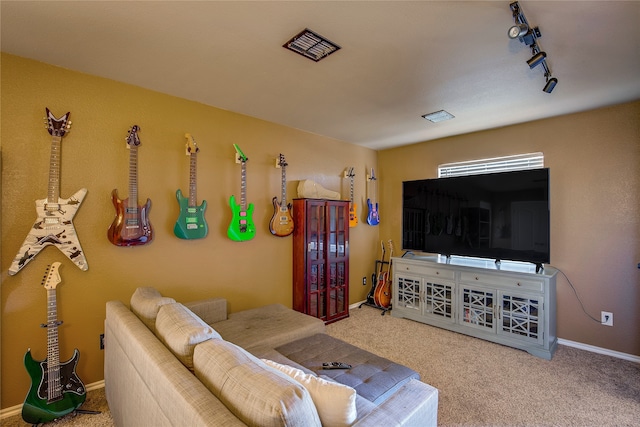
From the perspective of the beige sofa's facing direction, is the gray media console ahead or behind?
ahead

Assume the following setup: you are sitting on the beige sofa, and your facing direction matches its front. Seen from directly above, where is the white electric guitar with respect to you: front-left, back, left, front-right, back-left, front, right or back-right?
left

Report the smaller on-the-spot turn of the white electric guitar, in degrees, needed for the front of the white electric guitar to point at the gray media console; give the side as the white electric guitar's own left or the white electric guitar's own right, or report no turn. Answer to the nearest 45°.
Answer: approximately 45° to the white electric guitar's own left

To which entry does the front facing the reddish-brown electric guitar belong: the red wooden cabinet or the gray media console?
the gray media console

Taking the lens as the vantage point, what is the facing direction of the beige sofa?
facing away from the viewer and to the right of the viewer

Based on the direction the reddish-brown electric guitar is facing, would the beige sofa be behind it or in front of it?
in front

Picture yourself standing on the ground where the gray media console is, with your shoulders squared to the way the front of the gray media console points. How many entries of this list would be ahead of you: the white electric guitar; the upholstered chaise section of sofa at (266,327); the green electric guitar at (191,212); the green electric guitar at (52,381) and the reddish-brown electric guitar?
5

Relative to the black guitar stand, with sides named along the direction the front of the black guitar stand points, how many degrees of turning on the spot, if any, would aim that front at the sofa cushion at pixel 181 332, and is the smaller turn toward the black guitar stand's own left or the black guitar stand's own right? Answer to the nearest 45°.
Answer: approximately 45° to the black guitar stand's own right

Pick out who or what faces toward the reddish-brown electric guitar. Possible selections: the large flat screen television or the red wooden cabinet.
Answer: the large flat screen television

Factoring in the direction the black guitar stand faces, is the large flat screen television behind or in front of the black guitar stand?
in front

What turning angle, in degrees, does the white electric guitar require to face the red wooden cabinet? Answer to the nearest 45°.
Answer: approximately 90° to its left
